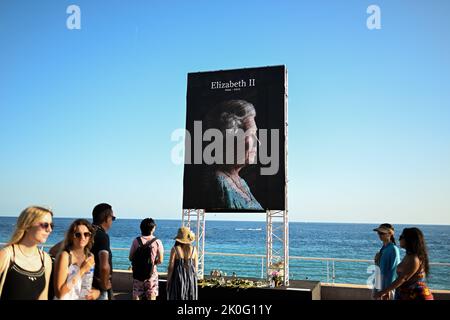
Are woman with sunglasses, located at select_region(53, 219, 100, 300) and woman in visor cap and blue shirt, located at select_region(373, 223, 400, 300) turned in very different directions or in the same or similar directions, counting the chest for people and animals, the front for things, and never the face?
very different directions

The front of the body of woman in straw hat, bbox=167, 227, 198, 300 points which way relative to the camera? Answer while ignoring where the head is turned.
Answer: away from the camera

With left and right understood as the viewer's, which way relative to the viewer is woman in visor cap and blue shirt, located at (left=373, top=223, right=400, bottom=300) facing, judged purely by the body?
facing to the left of the viewer

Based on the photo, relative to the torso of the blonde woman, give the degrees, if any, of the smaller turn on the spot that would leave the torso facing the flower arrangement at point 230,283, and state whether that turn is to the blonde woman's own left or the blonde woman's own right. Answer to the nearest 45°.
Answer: approximately 90° to the blonde woman's own left

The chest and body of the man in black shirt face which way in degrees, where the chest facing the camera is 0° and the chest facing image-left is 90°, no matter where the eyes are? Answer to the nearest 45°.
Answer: approximately 270°

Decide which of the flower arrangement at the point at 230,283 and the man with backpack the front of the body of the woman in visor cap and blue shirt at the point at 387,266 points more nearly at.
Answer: the man with backpack
